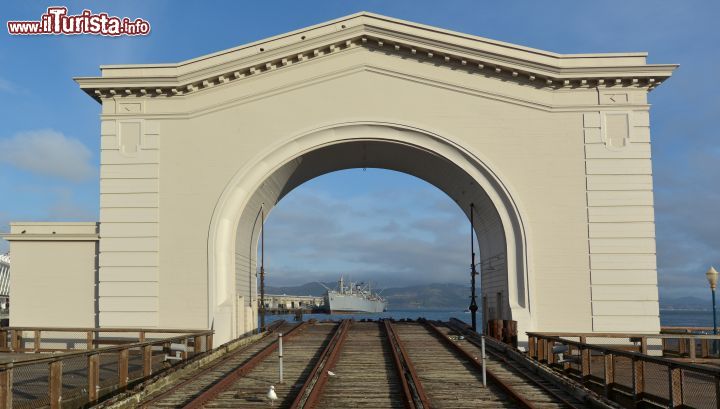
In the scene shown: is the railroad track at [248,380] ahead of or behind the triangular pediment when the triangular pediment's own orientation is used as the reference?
ahead

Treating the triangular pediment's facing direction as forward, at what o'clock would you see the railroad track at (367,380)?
The railroad track is roughly at 12 o'clock from the triangular pediment.

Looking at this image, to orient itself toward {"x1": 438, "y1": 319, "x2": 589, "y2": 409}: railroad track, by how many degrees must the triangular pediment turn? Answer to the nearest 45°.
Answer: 0° — it already faces it

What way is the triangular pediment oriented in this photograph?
toward the camera

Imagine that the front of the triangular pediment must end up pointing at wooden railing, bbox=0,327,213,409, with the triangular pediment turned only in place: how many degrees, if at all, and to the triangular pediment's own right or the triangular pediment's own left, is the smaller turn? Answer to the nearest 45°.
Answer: approximately 45° to the triangular pediment's own right

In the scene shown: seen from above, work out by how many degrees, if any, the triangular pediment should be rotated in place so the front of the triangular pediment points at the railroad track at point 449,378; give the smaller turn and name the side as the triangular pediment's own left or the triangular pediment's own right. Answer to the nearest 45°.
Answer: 0° — it already faces it

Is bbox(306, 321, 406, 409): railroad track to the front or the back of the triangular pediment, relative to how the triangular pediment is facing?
to the front
